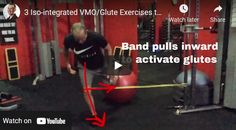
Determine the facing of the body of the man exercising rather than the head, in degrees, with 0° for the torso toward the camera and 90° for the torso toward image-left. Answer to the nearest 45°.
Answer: approximately 0°

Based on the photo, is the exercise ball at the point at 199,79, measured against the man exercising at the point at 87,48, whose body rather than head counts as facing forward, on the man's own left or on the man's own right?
on the man's own left
